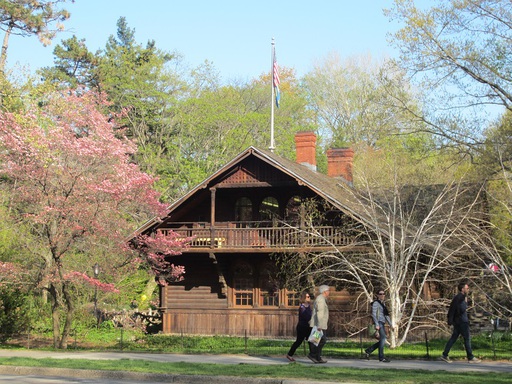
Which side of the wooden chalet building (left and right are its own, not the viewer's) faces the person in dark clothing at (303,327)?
front

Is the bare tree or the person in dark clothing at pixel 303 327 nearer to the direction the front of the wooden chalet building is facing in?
the person in dark clothing

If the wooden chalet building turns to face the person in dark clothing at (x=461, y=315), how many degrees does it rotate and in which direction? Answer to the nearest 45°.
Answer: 0° — it already faces them

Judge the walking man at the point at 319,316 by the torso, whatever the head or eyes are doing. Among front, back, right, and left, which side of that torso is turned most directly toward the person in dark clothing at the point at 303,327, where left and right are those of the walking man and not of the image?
left

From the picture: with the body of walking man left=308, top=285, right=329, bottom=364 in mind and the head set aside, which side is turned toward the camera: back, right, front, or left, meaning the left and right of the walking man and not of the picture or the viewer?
right
